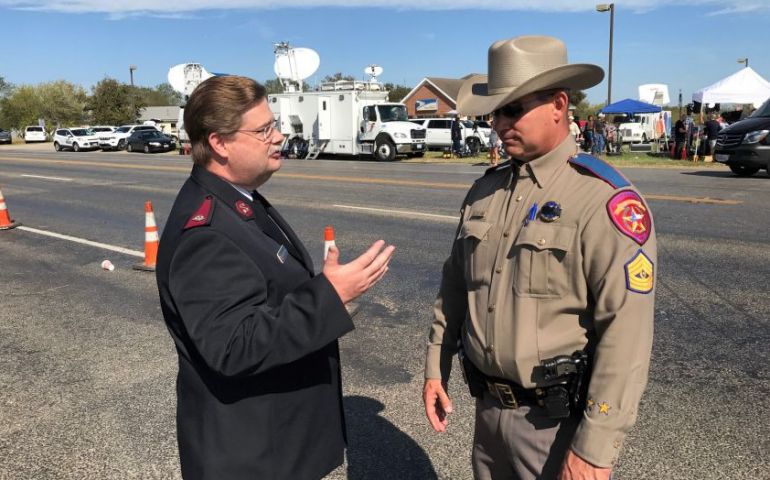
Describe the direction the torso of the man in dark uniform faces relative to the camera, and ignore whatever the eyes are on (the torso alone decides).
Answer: to the viewer's right

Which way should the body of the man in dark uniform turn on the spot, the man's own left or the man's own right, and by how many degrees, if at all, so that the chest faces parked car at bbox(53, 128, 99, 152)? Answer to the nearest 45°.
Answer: approximately 90° to the man's own left

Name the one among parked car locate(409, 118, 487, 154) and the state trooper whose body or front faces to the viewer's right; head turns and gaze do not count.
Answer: the parked car

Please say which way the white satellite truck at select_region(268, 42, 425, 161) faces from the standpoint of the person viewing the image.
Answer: facing the viewer and to the right of the viewer

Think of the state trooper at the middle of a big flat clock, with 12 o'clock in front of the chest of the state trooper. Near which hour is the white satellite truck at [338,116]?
The white satellite truck is roughly at 4 o'clock from the state trooper.

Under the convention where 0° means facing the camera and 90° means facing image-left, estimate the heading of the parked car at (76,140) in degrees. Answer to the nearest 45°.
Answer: approximately 315°

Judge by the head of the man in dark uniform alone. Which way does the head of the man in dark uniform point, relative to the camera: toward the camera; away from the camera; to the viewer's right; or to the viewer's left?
to the viewer's right

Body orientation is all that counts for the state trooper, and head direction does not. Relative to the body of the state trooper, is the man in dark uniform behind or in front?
in front

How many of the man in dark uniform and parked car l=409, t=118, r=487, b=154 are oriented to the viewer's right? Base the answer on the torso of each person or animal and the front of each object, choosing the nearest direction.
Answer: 2
